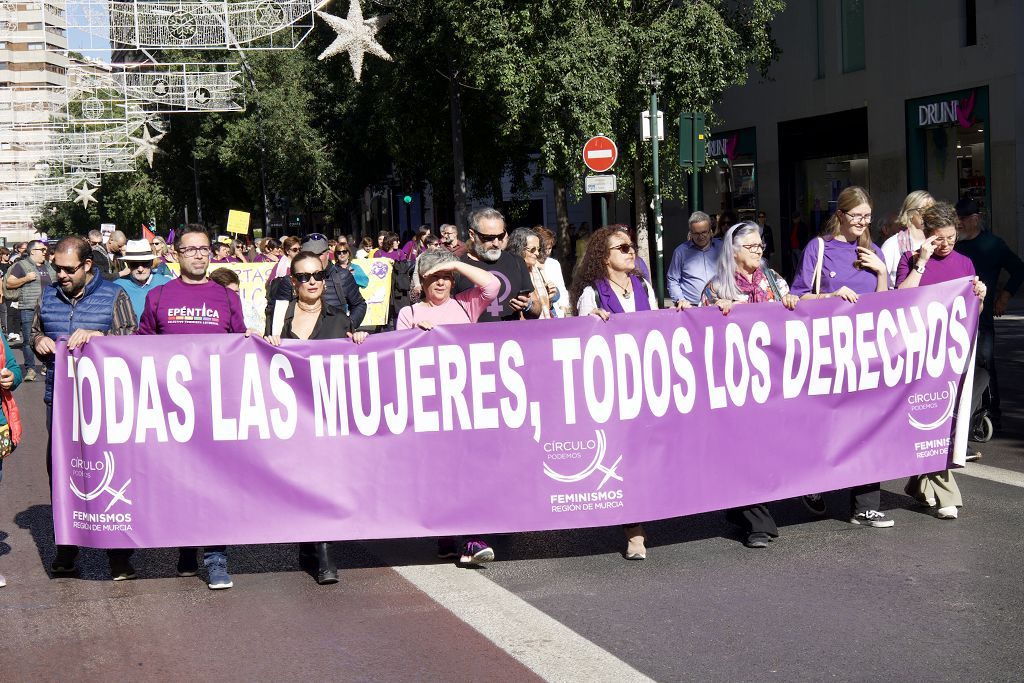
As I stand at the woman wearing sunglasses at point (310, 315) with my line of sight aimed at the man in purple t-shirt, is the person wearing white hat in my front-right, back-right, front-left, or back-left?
front-right

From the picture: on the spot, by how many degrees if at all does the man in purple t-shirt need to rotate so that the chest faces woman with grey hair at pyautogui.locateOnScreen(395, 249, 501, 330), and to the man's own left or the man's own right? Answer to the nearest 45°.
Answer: approximately 90° to the man's own left

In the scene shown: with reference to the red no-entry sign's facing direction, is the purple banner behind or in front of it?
in front

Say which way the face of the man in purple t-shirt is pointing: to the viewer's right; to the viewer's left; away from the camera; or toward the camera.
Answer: toward the camera

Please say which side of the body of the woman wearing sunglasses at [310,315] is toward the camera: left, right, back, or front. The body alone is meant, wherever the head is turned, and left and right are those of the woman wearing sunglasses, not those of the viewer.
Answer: front

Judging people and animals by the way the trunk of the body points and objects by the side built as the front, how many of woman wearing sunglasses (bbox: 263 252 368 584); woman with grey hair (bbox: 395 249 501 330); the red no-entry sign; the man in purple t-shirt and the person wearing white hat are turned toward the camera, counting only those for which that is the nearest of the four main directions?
5

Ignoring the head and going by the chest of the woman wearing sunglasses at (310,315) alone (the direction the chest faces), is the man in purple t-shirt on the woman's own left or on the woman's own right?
on the woman's own right

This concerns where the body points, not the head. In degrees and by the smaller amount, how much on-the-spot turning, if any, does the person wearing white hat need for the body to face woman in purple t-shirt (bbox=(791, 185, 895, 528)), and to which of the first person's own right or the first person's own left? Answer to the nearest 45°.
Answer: approximately 45° to the first person's own left

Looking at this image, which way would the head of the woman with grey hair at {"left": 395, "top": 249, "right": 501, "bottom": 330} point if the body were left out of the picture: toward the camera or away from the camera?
toward the camera

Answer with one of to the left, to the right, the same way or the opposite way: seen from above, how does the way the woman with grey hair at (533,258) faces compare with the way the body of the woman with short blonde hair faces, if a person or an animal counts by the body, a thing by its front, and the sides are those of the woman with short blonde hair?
the same way

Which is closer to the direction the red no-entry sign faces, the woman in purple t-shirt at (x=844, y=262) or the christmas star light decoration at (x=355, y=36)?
the woman in purple t-shirt

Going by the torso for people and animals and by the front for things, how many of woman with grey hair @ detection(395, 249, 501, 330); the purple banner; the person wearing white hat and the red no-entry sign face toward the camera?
4

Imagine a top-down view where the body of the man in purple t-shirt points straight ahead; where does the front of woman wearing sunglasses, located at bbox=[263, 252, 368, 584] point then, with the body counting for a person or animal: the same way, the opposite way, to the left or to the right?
the same way

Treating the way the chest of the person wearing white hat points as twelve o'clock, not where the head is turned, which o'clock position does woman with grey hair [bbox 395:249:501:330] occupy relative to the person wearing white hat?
The woman with grey hair is roughly at 11 o'clock from the person wearing white hat.

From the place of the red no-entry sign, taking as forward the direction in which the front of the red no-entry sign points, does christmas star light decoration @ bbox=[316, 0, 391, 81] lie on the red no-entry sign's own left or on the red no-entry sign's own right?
on the red no-entry sign's own right

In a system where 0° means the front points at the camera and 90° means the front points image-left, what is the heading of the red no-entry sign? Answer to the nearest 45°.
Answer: approximately 0°

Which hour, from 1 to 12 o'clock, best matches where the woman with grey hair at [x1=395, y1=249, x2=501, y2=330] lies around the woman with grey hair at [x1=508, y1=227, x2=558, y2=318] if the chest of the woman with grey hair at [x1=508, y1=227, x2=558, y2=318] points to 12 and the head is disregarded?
the woman with grey hair at [x1=395, y1=249, x2=501, y2=330] is roughly at 2 o'clock from the woman with grey hair at [x1=508, y1=227, x2=558, y2=318].

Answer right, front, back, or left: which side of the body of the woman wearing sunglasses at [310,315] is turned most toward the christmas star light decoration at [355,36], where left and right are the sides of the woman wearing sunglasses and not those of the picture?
back
